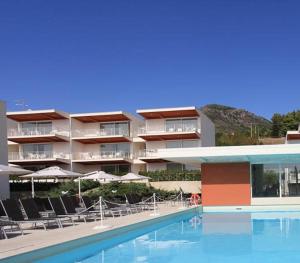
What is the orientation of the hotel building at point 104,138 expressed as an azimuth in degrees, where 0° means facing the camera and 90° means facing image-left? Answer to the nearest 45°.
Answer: approximately 0°

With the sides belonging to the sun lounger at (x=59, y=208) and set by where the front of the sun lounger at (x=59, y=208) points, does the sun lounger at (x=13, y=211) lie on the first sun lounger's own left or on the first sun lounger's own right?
on the first sun lounger's own right

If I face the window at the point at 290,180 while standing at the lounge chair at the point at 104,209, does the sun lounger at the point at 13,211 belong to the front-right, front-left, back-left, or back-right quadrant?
back-right

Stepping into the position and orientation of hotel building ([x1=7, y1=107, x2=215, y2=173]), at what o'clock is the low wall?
The low wall is roughly at 11 o'clock from the hotel building.

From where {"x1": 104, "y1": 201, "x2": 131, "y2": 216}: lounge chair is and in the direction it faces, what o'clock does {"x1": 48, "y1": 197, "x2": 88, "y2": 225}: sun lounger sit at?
The sun lounger is roughly at 2 o'clock from the lounge chair.

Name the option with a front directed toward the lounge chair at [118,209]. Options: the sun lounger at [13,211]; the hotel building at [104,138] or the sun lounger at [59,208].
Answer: the hotel building

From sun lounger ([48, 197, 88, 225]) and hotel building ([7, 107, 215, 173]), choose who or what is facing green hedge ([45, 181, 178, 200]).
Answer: the hotel building

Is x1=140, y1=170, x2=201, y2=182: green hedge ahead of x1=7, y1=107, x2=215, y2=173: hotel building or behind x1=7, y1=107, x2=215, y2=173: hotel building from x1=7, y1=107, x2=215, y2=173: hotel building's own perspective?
ahead

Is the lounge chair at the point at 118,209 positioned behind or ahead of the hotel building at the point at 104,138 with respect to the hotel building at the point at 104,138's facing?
ahead
